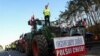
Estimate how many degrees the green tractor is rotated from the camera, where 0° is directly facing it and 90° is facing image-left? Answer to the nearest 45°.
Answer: approximately 315°
